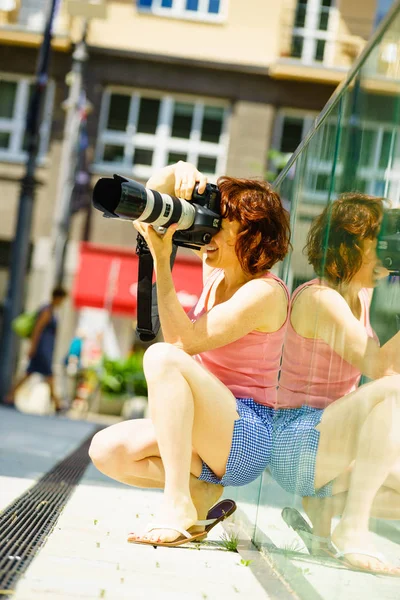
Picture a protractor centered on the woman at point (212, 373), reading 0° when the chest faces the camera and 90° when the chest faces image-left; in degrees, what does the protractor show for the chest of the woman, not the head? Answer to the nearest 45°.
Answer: approximately 90°

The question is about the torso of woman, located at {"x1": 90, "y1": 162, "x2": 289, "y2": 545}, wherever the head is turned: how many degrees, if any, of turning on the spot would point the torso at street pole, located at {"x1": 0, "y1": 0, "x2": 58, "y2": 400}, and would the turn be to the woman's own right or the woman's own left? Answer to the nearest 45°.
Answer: approximately 90° to the woman's own right

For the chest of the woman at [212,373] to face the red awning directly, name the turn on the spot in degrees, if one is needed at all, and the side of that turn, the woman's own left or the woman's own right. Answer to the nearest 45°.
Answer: approximately 90° to the woman's own right

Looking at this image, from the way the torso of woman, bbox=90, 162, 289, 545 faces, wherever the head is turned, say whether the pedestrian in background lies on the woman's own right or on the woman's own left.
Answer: on the woman's own right
